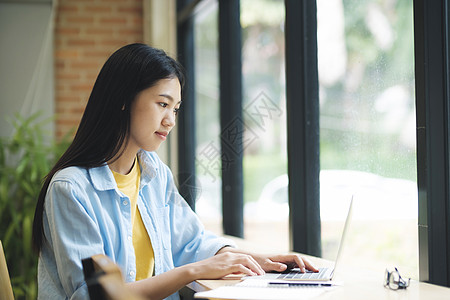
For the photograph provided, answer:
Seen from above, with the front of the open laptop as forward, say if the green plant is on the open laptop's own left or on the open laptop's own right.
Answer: on the open laptop's own right

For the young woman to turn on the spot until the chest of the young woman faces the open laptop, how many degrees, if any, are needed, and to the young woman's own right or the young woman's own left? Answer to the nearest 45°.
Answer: approximately 45° to the young woman's own left

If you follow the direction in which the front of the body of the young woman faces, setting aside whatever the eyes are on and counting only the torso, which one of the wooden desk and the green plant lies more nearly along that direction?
the wooden desk

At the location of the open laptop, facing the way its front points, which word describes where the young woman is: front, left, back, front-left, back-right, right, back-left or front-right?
front

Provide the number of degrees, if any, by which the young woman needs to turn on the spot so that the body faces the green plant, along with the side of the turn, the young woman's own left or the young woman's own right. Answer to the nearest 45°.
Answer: approximately 135° to the young woman's own left

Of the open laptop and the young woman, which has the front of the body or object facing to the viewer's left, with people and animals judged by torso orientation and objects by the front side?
the open laptop

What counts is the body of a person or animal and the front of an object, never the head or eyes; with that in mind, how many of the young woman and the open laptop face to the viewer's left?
1

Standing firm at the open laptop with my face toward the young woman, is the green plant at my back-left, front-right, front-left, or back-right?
front-right

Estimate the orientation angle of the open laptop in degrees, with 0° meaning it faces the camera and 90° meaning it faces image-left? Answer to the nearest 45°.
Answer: approximately 90°
